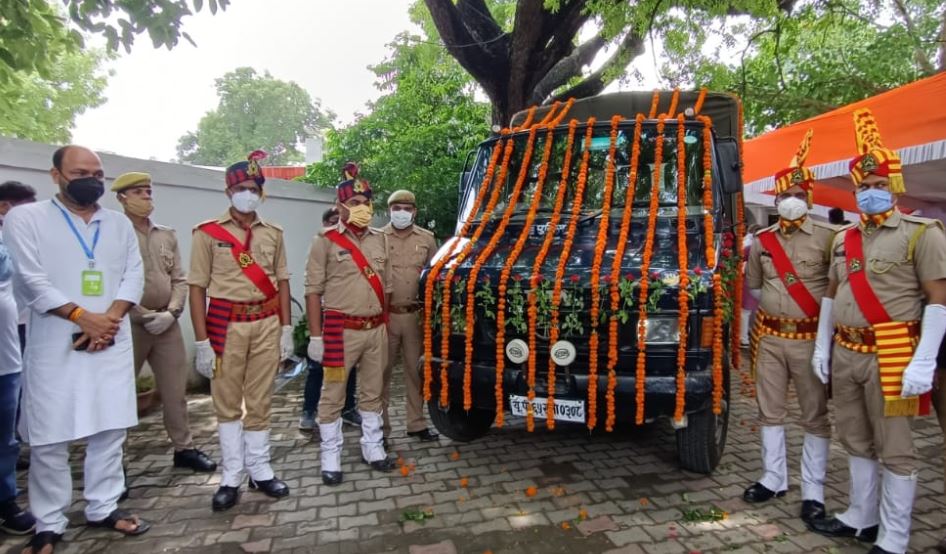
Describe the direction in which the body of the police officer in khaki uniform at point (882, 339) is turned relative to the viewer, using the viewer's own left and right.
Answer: facing the viewer and to the left of the viewer

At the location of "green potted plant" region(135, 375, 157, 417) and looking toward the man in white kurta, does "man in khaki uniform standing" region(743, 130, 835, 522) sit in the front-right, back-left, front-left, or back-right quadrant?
front-left

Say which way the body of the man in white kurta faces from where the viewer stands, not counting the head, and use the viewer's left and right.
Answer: facing the viewer and to the right of the viewer

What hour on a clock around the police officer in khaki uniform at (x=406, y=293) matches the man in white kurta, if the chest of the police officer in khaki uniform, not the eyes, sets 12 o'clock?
The man in white kurta is roughly at 2 o'clock from the police officer in khaki uniform.

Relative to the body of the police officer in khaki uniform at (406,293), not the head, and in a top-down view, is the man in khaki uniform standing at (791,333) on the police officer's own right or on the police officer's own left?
on the police officer's own left

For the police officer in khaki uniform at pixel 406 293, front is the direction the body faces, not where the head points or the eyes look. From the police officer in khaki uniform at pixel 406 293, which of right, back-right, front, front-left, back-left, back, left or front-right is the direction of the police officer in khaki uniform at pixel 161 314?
right

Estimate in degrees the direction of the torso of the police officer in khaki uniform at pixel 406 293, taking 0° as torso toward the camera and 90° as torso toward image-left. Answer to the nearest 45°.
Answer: approximately 0°

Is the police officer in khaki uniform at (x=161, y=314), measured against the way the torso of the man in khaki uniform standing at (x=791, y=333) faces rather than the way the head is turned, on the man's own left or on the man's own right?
on the man's own right

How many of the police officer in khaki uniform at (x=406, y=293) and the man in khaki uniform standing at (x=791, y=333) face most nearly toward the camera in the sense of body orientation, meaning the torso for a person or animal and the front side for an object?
2

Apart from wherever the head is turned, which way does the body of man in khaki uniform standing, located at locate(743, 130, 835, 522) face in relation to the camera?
toward the camera
